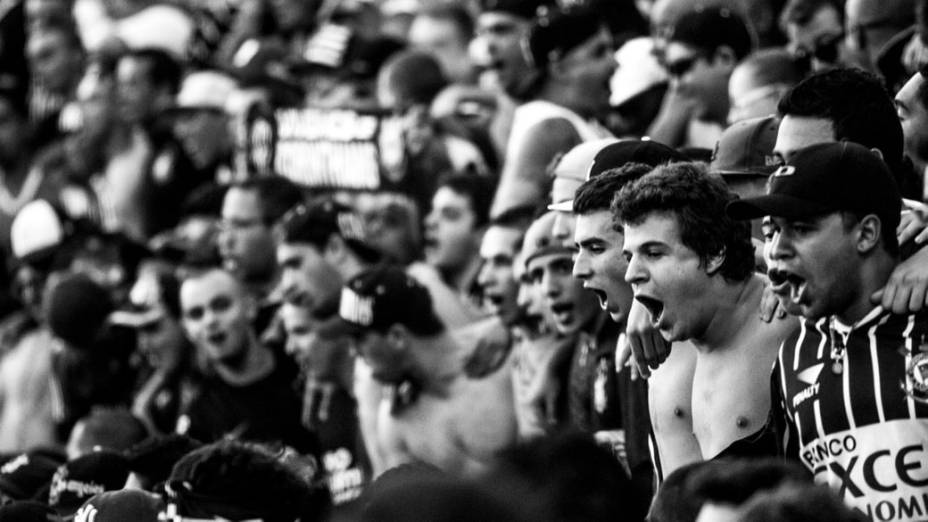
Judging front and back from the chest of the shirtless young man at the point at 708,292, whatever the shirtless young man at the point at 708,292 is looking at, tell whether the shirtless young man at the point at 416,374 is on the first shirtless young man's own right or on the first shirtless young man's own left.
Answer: on the first shirtless young man's own right

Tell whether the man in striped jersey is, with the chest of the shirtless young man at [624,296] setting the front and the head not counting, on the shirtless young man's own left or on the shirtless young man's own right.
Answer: on the shirtless young man's own left

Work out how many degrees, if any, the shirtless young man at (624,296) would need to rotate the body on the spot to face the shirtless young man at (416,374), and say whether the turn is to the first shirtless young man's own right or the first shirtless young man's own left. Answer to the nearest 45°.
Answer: approximately 90° to the first shirtless young man's own right

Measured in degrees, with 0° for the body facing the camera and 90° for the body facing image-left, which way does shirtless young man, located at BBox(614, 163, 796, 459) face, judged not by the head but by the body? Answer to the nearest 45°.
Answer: approximately 45°

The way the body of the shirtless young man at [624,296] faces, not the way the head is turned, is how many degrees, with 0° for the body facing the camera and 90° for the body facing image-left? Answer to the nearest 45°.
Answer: approximately 45°
